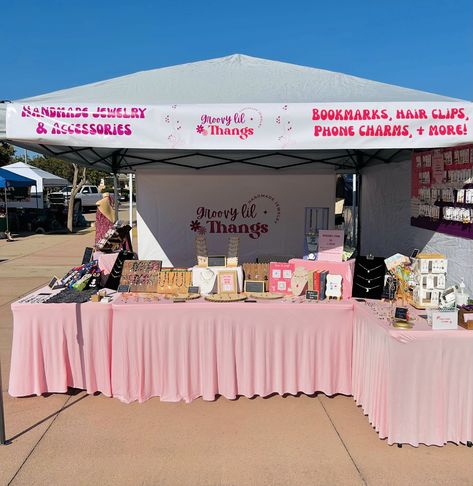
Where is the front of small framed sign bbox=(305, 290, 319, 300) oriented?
toward the camera

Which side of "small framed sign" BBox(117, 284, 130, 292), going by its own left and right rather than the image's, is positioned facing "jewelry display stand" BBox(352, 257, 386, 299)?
left

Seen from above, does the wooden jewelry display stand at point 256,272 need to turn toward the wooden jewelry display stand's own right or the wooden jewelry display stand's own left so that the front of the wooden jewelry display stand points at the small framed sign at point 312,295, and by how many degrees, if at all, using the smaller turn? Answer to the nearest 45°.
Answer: approximately 45° to the wooden jewelry display stand's own left

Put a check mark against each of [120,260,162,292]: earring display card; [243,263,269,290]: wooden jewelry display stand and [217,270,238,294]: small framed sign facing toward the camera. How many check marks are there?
3

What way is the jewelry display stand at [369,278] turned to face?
toward the camera

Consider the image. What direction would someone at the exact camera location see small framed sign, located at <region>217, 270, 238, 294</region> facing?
facing the viewer
